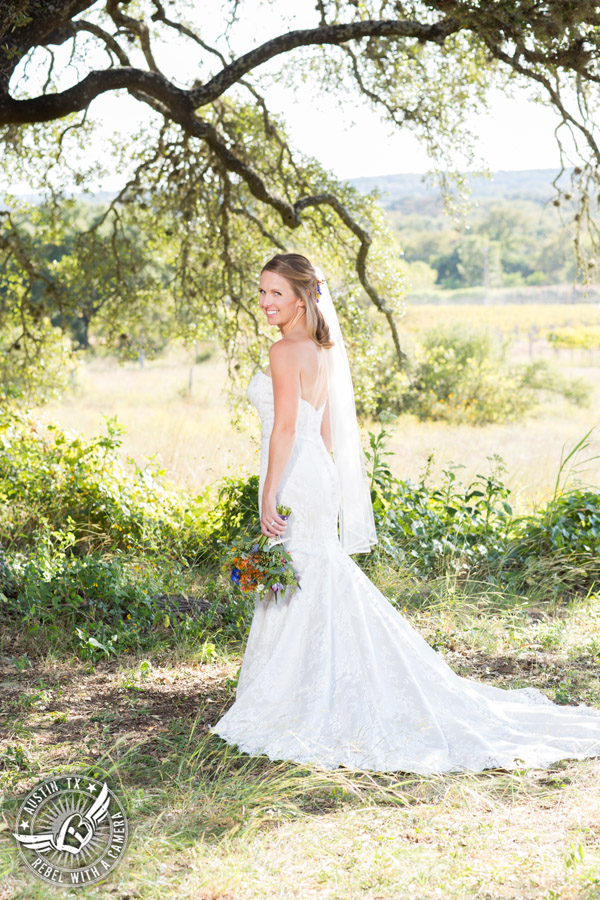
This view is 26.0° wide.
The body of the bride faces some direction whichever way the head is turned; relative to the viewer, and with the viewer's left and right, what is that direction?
facing away from the viewer and to the left of the viewer

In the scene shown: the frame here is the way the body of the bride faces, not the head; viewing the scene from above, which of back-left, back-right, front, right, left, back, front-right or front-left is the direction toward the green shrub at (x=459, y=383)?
front-right

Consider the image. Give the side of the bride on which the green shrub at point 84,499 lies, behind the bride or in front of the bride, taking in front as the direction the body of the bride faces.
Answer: in front

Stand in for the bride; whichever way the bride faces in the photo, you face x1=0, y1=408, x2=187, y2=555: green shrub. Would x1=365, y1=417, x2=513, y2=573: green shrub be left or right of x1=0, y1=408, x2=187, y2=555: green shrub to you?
right
